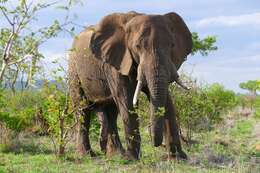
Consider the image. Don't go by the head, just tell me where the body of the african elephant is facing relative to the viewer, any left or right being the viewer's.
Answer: facing the viewer and to the right of the viewer

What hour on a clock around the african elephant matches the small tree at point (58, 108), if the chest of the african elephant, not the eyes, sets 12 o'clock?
The small tree is roughly at 5 o'clock from the african elephant.
